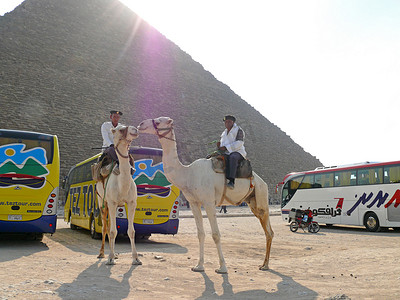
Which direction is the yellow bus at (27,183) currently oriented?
away from the camera

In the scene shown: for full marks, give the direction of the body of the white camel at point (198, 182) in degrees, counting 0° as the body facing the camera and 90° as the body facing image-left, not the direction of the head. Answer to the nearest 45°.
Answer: approximately 90°

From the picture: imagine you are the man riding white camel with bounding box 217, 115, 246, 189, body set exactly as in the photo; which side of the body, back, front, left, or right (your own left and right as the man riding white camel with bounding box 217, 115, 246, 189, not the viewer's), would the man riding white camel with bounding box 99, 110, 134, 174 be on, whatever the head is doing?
right

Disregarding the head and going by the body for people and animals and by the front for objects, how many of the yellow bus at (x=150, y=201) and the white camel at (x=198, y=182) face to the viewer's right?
0

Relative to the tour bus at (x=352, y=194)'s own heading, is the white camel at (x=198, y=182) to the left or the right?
on its left

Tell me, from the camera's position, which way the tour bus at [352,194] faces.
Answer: facing to the left of the viewer

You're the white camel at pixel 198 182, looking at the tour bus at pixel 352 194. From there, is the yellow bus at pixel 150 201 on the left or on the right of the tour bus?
left

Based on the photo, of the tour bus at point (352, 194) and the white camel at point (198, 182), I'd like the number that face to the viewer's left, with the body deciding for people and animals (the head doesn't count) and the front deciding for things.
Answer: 2
